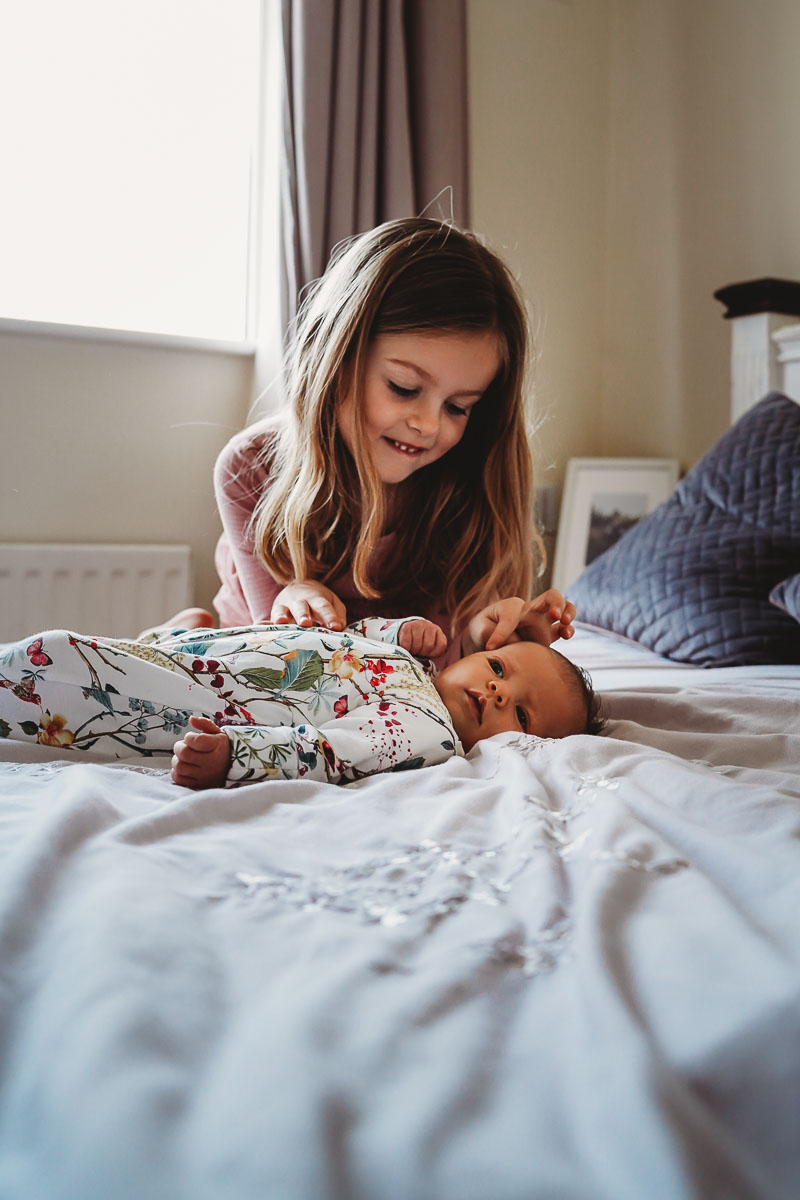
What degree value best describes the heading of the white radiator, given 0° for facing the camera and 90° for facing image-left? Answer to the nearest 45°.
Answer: approximately 0°

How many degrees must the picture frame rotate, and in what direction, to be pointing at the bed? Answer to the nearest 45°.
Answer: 0° — it already faces it

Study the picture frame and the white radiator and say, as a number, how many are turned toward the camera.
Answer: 2

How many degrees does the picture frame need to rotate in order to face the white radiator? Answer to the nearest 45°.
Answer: approximately 45° to its right
